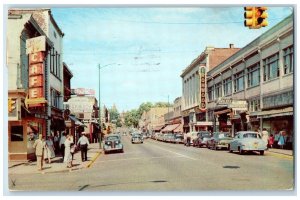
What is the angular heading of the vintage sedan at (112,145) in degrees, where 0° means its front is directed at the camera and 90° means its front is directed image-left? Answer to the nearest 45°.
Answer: approximately 0°

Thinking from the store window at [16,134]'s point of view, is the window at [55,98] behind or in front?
behind

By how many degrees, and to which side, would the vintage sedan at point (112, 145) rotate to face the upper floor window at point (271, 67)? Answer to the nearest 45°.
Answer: approximately 90° to its left
